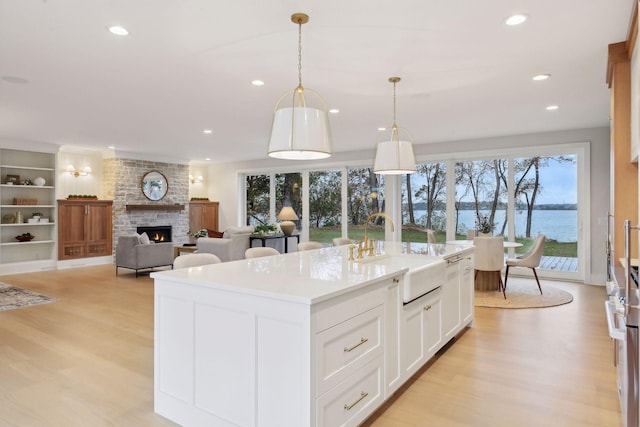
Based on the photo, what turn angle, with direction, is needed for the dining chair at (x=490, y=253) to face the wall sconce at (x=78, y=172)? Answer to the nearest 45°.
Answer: approximately 90° to its left

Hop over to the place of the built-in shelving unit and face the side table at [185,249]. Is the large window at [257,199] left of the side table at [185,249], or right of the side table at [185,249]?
left

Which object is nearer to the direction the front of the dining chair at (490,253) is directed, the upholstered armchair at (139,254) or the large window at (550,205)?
the large window

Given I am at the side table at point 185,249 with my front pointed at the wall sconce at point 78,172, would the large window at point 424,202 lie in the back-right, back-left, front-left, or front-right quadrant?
back-right

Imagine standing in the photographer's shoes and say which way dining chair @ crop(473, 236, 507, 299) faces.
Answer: facing away from the viewer

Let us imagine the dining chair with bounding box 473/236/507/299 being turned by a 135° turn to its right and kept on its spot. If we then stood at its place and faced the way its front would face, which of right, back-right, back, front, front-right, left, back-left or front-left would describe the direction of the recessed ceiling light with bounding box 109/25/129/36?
right
